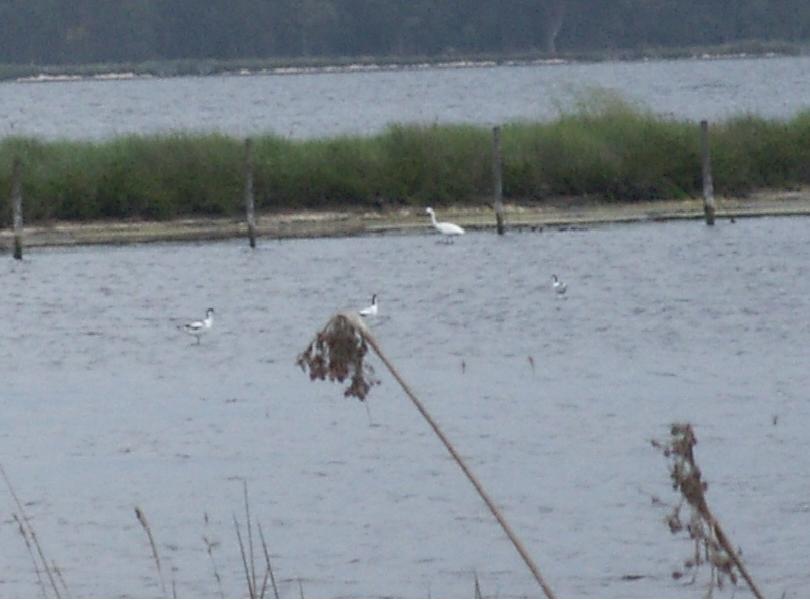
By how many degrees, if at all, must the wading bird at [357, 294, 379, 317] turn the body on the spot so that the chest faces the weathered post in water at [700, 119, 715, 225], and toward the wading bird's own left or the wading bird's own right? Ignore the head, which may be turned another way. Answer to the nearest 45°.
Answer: approximately 45° to the wading bird's own left

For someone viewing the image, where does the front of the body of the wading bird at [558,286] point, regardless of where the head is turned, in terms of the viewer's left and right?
facing to the left of the viewer

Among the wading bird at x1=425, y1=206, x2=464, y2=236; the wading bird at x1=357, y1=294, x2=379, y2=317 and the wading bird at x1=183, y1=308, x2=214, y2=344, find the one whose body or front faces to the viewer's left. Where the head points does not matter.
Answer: the wading bird at x1=425, y1=206, x2=464, y2=236

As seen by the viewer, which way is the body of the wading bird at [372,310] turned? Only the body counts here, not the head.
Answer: to the viewer's right

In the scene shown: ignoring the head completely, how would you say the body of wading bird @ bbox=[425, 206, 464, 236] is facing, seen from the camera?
to the viewer's left

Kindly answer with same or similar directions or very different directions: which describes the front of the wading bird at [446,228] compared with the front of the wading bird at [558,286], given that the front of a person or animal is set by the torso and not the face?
same or similar directions

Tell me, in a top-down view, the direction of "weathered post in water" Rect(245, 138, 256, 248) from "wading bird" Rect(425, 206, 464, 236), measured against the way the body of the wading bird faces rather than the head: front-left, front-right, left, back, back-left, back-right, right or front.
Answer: front

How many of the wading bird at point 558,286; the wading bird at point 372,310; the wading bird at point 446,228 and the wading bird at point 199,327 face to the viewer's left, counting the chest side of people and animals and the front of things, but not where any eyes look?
2

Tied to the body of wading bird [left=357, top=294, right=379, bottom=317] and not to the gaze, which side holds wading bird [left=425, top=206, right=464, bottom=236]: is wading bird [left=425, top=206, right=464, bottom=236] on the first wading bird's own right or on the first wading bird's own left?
on the first wading bird's own left

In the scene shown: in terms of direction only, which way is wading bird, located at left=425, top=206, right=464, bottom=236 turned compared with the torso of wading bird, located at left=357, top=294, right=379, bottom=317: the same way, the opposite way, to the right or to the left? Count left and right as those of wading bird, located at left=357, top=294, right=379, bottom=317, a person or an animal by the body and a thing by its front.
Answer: the opposite way

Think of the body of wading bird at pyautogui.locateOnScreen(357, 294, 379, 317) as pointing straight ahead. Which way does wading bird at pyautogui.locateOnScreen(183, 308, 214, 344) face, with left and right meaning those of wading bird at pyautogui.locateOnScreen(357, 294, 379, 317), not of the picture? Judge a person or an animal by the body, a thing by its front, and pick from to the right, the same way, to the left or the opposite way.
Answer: the same way

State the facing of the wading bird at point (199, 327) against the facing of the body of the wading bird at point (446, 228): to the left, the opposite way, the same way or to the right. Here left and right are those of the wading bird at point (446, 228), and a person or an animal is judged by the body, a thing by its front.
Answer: the opposite way

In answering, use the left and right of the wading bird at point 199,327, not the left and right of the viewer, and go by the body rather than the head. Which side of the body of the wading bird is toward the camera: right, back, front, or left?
right
